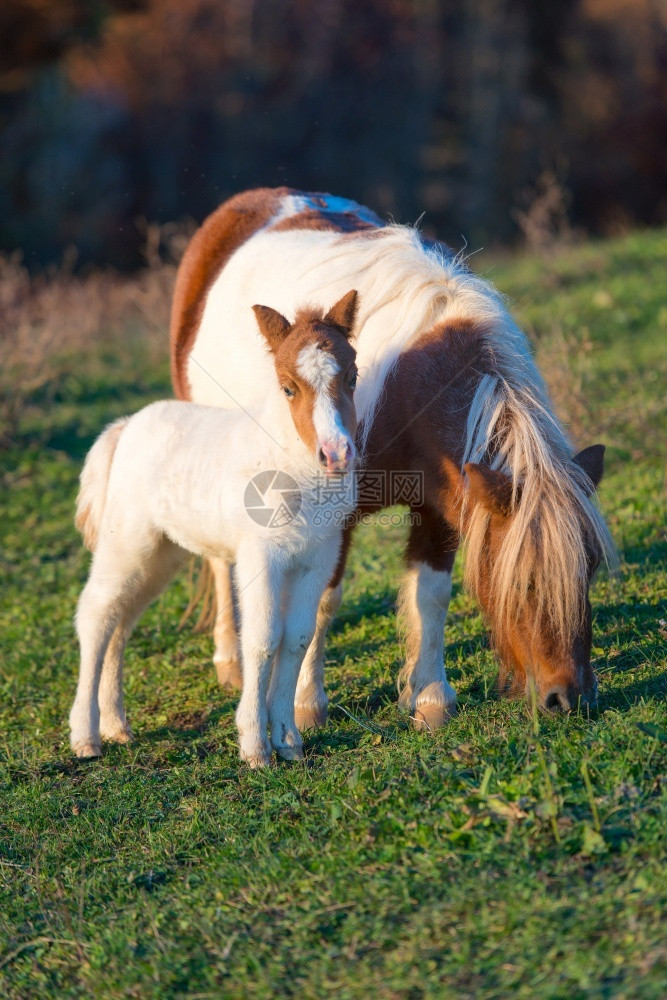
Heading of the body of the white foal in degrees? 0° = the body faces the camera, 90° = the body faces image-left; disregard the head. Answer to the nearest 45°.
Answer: approximately 315°

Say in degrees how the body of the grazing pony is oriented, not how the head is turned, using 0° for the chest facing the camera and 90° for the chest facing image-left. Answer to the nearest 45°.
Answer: approximately 315°
